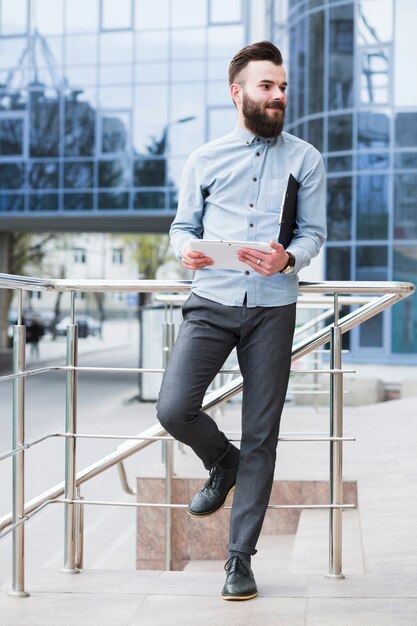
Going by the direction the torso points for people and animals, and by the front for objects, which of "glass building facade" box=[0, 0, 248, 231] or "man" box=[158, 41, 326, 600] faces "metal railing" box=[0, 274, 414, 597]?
the glass building facade

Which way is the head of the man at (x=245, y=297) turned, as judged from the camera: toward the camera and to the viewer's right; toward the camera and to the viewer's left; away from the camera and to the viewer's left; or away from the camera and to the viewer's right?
toward the camera and to the viewer's right

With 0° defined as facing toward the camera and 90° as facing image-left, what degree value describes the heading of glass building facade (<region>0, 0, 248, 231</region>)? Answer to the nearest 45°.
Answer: approximately 0°

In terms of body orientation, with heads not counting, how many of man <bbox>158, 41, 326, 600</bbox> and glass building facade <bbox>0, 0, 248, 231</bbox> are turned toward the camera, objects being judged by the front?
2

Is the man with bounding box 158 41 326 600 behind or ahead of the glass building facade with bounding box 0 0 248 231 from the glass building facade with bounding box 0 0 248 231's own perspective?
ahead

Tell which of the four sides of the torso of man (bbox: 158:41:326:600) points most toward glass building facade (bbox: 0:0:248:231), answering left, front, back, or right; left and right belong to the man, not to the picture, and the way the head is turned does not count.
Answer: back

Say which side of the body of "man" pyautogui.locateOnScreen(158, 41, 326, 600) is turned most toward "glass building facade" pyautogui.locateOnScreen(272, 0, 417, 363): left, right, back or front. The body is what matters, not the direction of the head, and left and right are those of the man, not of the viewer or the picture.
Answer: back

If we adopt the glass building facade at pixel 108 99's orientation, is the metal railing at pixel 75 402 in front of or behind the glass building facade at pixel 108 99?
in front

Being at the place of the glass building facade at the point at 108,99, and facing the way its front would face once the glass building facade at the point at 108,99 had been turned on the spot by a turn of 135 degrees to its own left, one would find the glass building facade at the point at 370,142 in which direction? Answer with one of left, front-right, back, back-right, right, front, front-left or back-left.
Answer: right

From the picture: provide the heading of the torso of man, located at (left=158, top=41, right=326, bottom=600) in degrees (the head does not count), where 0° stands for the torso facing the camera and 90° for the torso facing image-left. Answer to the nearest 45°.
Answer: approximately 0°

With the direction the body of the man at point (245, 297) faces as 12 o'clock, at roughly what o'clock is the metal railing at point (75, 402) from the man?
The metal railing is roughly at 4 o'clock from the man.
